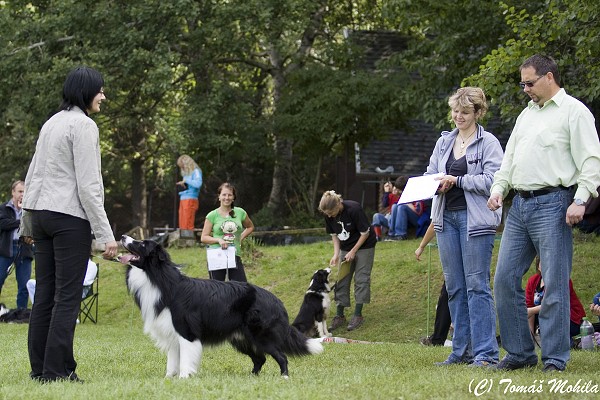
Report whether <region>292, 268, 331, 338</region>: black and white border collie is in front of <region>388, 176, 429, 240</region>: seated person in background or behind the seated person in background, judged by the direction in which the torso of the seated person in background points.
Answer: in front

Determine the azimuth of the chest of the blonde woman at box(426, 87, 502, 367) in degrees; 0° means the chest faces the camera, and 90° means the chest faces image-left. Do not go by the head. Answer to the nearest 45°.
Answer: approximately 45°

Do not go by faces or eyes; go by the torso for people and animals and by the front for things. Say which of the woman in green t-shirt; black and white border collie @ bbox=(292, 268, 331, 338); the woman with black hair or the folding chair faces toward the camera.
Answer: the woman in green t-shirt

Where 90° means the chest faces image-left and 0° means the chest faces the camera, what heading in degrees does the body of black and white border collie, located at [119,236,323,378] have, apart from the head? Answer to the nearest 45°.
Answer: approximately 90°

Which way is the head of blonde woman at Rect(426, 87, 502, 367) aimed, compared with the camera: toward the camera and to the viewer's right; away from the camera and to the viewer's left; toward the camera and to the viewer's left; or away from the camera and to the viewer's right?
toward the camera and to the viewer's left

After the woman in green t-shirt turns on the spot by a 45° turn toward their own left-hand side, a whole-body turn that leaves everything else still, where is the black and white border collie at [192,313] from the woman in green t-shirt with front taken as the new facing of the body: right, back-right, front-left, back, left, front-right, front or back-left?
front-right

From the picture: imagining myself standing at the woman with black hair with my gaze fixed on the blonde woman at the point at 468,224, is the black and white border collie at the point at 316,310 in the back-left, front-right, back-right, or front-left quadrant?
front-left

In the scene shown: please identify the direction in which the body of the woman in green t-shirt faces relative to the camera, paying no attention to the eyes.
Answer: toward the camera

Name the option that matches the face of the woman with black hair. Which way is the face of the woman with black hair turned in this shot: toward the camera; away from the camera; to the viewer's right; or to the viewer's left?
to the viewer's right

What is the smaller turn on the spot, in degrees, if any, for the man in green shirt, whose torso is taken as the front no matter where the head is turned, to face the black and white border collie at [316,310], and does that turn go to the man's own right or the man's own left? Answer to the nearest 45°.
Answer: approximately 90° to the man's own right
